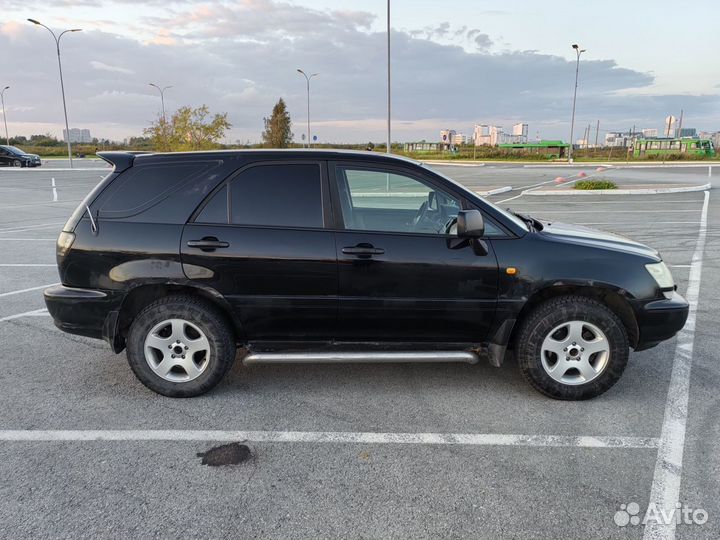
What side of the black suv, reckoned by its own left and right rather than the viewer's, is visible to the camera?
right

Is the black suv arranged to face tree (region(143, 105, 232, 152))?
no

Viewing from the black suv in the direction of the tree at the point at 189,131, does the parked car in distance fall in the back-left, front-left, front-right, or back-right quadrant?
front-left

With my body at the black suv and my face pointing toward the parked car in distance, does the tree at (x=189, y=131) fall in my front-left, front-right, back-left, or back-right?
front-right

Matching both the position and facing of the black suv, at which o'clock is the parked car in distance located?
The parked car in distance is roughly at 8 o'clock from the black suv.
